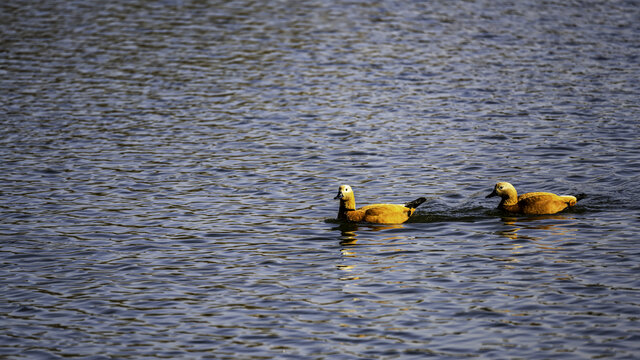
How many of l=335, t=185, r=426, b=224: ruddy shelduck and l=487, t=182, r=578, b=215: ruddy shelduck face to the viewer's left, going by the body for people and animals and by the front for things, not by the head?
2

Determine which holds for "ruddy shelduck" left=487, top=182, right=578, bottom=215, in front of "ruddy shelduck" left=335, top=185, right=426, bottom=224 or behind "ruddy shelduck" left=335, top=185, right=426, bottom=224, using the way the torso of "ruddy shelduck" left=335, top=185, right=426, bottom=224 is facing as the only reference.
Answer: behind

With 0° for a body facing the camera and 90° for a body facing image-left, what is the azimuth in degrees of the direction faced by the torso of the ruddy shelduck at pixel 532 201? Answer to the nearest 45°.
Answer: approximately 90°

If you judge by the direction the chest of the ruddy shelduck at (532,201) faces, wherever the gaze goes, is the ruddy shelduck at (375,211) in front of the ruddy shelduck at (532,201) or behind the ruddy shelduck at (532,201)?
in front

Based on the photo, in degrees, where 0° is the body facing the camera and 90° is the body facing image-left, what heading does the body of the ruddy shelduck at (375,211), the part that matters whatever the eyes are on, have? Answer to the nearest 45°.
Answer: approximately 90°
